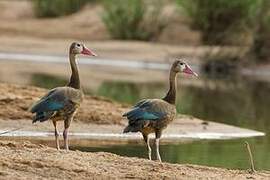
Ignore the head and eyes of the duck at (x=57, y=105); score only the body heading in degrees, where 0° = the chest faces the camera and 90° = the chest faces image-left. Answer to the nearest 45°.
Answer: approximately 270°

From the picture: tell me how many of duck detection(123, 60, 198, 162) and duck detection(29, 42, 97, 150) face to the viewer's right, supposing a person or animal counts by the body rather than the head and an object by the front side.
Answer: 2

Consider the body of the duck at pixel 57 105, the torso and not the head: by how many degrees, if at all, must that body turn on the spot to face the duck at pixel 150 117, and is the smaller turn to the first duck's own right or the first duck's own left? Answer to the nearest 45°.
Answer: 0° — it already faces it

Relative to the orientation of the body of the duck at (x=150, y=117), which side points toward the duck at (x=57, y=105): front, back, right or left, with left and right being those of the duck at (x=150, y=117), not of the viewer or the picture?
back

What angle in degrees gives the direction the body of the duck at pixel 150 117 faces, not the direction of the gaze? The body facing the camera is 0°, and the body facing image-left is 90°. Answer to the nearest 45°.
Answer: approximately 270°
